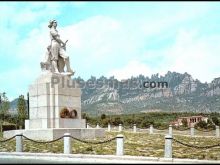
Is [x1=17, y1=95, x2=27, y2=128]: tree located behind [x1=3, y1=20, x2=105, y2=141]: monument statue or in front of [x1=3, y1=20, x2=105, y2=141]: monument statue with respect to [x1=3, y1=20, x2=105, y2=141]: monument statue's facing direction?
behind

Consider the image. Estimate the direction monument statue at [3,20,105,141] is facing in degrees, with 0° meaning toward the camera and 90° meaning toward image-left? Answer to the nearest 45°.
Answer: approximately 315°
